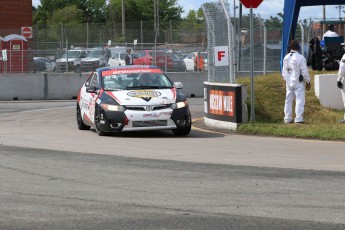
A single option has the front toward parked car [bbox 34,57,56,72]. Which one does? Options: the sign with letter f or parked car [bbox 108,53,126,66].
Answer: parked car [bbox 108,53,126,66]

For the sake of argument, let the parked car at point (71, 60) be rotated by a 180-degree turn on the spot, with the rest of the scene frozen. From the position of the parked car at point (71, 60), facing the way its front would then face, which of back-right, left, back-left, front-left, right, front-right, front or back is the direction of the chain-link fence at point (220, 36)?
back-right

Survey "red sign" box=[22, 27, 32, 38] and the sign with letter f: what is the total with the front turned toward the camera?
2

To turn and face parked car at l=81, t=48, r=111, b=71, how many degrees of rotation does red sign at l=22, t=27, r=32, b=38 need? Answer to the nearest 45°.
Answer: approximately 45° to its left

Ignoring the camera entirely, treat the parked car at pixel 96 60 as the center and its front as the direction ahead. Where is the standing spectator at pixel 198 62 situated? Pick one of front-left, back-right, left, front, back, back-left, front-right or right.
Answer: back-left

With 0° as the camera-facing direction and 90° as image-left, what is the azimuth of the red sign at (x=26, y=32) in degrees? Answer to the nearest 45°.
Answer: approximately 0°

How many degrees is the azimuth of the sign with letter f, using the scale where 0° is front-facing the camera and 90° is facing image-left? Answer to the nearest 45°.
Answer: approximately 0°

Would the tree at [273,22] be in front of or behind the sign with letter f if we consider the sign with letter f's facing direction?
behind
